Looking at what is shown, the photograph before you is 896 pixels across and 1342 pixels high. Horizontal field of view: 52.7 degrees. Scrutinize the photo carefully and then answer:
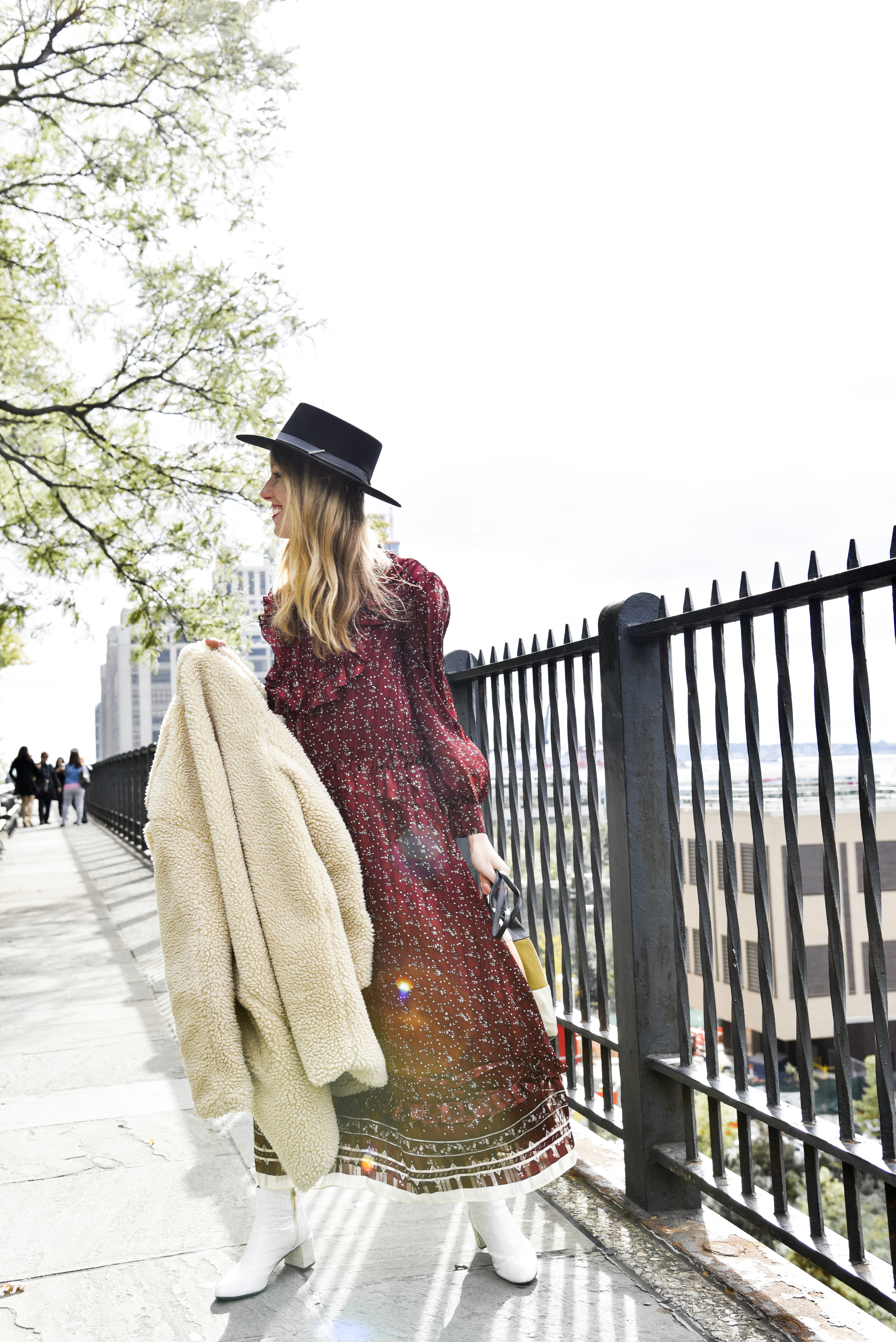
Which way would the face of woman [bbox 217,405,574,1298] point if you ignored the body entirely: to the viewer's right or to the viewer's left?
to the viewer's left

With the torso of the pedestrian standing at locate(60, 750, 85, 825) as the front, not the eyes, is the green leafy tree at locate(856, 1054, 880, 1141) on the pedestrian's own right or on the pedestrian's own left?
on the pedestrian's own right
